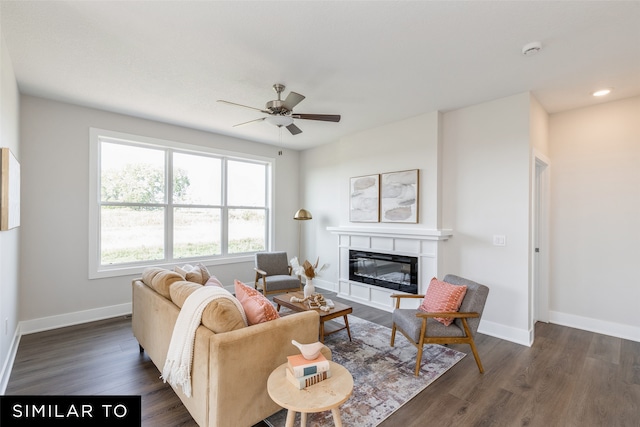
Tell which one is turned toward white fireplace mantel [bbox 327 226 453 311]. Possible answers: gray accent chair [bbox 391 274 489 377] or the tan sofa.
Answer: the tan sofa

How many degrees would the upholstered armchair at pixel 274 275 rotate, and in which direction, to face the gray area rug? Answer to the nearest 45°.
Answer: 0° — it already faces it

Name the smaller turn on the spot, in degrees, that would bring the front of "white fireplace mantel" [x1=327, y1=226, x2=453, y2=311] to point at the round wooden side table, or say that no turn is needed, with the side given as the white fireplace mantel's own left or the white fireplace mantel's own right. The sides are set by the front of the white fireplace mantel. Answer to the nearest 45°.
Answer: approximately 45° to the white fireplace mantel's own left

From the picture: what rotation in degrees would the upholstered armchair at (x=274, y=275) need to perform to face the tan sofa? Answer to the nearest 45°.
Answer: approximately 45° to its right

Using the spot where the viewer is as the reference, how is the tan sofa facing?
facing away from the viewer and to the right of the viewer

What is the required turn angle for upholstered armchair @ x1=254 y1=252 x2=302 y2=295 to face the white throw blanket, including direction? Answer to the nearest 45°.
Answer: approximately 45° to its right

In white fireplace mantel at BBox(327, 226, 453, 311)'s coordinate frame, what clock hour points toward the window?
The window is roughly at 1 o'clock from the white fireplace mantel.

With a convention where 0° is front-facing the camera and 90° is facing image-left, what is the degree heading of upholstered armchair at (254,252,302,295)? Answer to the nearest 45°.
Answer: approximately 315°
